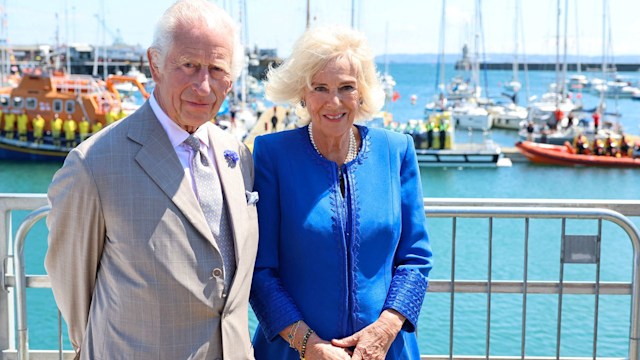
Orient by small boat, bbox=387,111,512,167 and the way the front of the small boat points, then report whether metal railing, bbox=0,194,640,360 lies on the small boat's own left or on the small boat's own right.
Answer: on the small boat's own right

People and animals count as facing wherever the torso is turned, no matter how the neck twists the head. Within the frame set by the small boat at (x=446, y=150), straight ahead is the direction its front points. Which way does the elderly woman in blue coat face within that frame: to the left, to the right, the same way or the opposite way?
to the right

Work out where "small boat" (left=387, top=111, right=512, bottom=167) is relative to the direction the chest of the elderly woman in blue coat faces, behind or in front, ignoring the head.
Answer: behind

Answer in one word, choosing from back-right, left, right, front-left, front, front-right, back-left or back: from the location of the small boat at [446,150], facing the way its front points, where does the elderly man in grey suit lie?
right

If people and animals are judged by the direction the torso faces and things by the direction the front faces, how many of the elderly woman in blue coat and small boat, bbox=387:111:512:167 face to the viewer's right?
1

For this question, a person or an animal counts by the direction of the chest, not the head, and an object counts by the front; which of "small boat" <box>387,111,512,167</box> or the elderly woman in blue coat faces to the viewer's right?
the small boat

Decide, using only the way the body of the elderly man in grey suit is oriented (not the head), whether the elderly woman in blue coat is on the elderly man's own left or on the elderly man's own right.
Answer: on the elderly man's own left

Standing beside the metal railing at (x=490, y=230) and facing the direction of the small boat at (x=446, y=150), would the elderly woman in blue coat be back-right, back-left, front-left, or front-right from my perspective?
back-left

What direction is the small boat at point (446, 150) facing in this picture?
to the viewer's right

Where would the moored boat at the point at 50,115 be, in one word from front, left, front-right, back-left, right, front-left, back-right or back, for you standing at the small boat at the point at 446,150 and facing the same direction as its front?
back

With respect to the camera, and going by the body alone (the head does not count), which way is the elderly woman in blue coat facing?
toward the camera

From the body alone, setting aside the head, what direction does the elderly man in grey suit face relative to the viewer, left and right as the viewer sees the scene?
facing the viewer and to the right of the viewer

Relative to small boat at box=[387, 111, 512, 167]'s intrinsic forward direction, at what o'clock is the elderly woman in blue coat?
The elderly woman in blue coat is roughly at 3 o'clock from the small boat.
